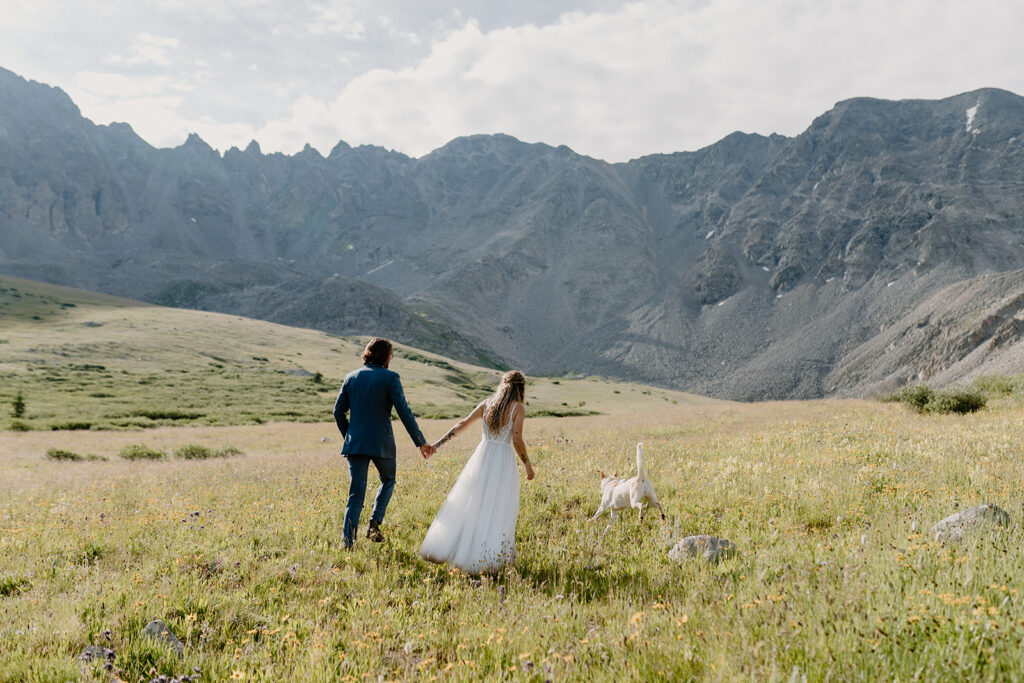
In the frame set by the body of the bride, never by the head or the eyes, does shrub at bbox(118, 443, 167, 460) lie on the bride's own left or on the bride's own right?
on the bride's own left

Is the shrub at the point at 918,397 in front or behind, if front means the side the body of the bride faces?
in front

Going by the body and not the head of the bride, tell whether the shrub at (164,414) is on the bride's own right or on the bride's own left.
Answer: on the bride's own left

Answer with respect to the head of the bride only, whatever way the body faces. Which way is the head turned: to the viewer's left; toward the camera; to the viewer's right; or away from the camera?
away from the camera

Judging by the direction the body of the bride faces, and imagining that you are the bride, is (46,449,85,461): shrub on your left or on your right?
on your left

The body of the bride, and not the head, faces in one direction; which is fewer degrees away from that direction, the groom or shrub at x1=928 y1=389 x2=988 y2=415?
the shrub

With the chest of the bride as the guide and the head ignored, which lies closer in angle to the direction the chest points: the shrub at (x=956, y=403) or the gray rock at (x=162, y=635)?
the shrub

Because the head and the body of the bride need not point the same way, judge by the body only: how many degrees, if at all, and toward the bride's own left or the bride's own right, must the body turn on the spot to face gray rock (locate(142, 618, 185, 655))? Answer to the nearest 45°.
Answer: approximately 180°

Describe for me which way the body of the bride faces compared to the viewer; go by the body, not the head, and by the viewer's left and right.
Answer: facing away from the viewer and to the right of the viewer

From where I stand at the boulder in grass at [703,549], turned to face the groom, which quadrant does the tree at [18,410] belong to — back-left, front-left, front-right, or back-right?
front-right
